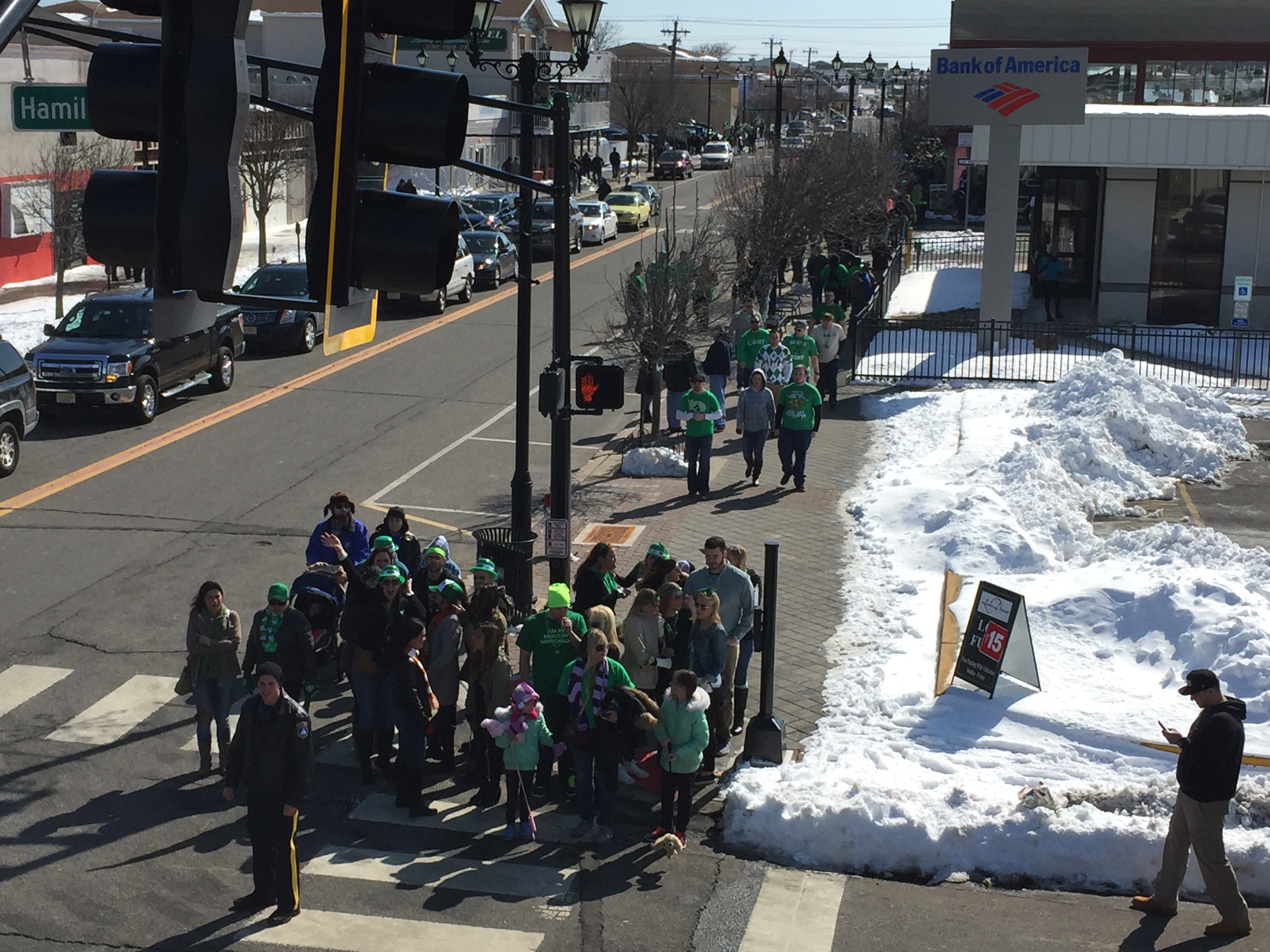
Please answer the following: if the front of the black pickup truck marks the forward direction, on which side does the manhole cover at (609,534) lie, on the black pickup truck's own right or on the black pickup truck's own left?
on the black pickup truck's own left

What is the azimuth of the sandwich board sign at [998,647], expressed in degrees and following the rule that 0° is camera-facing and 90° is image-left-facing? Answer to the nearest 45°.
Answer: approximately 45°

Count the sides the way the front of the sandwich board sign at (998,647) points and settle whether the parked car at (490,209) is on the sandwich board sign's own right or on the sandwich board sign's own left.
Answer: on the sandwich board sign's own right

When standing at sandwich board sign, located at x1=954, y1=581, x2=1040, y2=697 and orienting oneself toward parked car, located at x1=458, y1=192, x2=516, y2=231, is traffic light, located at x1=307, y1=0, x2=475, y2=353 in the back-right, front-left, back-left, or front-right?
back-left

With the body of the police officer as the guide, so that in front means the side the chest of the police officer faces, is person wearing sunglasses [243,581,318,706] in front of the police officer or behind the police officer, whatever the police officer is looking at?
behind

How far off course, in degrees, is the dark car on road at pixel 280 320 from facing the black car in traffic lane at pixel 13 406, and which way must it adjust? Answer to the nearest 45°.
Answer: approximately 45° to its left

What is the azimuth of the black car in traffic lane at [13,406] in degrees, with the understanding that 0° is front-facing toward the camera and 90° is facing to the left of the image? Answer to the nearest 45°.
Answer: approximately 45°
